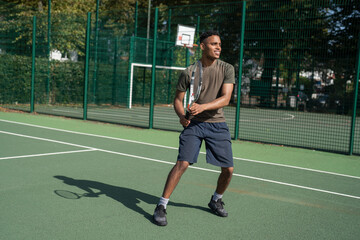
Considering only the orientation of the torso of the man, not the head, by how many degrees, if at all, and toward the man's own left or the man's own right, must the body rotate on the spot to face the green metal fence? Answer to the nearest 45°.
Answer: approximately 180°

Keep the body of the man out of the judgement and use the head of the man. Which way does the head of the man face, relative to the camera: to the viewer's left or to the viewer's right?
to the viewer's right

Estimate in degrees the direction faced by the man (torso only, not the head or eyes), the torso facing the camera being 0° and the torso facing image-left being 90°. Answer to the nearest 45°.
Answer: approximately 0°
